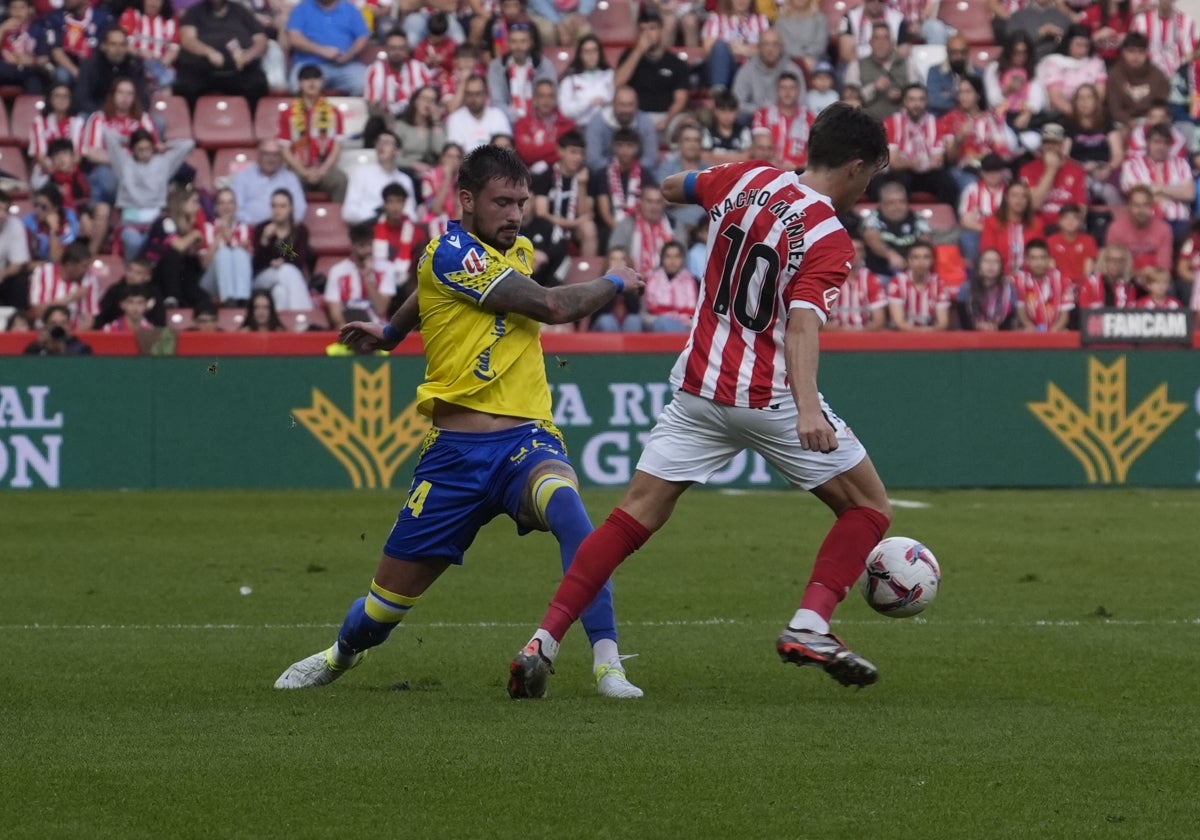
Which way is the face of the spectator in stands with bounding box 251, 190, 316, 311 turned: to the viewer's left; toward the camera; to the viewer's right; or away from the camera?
toward the camera

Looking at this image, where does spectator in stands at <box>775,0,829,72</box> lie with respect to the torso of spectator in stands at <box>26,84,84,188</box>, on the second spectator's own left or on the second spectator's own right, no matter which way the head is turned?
on the second spectator's own left

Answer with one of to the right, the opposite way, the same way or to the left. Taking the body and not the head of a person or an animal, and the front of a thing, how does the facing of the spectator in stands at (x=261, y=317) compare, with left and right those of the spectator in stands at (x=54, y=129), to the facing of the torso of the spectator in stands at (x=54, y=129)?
the same way

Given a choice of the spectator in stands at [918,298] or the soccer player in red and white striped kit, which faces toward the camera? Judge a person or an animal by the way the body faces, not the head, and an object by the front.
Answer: the spectator in stands

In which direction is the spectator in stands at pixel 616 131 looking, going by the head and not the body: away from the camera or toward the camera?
toward the camera

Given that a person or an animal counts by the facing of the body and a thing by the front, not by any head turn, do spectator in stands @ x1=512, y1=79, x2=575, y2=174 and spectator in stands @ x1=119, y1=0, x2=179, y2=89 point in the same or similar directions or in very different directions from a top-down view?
same or similar directions

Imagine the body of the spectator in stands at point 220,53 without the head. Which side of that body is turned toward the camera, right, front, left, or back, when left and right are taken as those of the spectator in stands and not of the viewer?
front

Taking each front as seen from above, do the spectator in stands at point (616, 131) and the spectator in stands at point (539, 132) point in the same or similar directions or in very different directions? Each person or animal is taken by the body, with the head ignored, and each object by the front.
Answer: same or similar directions

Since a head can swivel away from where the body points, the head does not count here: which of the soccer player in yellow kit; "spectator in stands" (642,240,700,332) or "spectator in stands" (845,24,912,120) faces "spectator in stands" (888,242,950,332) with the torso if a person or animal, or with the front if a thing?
"spectator in stands" (845,24,912,120)

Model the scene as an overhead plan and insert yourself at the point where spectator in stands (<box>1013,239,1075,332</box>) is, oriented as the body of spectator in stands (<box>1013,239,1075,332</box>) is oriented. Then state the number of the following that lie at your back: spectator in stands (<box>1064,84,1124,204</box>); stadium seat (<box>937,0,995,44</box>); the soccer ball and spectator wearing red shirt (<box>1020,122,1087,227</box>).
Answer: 3

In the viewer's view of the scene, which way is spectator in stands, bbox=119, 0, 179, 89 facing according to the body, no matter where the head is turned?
toward the camera

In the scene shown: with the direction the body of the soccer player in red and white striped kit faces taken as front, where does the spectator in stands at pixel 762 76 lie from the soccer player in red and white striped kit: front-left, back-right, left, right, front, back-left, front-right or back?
front-left

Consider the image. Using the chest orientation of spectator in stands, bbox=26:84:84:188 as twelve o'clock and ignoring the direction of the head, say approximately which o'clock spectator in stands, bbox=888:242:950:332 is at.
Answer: spectator in stands, bbox=888:242:950:332 is roughly at 10 o'clock from spectator in stands, bbox=26:84:84:188.

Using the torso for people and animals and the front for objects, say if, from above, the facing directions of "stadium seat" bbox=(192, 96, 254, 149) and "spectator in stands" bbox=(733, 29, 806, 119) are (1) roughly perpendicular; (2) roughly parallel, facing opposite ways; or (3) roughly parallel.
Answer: roughly parallel

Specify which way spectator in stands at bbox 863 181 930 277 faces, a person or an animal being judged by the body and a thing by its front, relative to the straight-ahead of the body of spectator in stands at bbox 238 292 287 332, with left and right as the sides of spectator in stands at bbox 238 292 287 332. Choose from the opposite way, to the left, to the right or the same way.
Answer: the same way

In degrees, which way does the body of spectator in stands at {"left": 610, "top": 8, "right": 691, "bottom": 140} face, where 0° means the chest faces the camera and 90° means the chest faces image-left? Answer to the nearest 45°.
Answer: approximately 0°

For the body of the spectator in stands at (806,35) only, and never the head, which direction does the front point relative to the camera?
toward the camera

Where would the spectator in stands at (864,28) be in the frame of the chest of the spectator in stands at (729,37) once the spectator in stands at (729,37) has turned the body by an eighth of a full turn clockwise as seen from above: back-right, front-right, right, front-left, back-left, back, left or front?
back-left

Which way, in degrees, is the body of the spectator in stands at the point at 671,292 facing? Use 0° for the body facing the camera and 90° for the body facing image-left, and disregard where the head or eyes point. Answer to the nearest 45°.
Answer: approximately 0°
